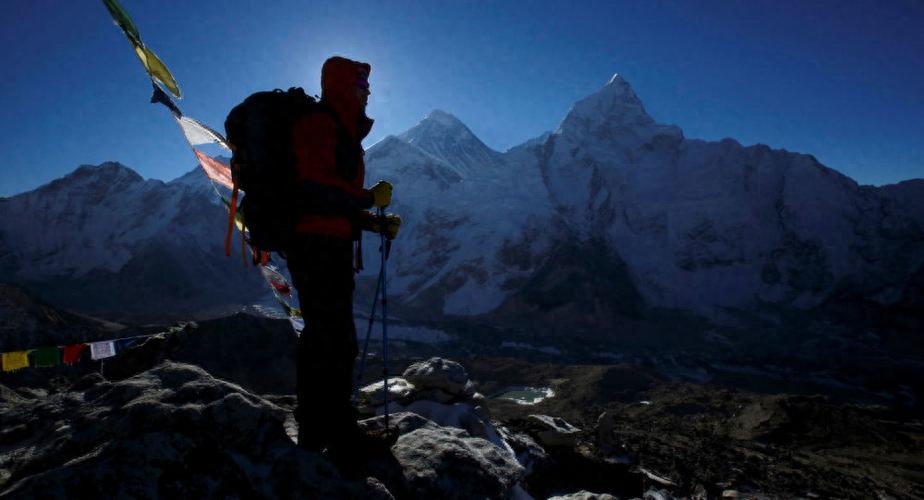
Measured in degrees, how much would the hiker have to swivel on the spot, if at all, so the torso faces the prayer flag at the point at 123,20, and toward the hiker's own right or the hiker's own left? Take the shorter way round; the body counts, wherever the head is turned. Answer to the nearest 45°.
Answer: approximately 135° to the hiker's own left

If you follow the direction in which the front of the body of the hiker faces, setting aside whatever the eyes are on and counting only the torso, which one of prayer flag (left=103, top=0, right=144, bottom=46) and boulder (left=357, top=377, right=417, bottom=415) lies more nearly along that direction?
the boulder

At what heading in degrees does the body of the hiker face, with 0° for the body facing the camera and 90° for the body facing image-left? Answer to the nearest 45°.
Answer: approximately 270°

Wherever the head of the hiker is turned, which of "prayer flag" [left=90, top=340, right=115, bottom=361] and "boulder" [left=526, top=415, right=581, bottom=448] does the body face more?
the boulder

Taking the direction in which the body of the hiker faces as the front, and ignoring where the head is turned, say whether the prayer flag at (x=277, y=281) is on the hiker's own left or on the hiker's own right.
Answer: on the hiker's own left
